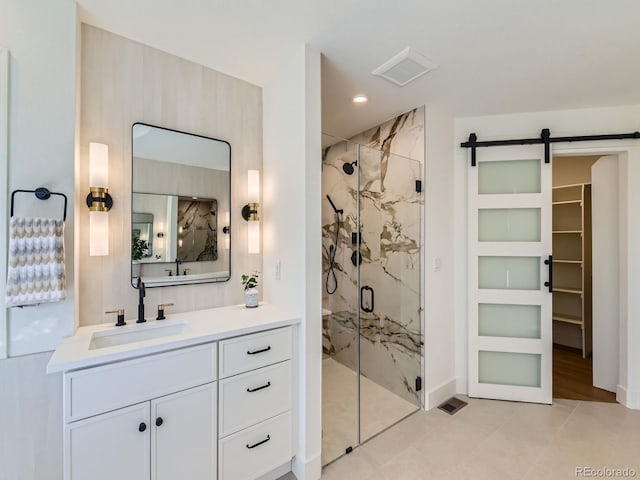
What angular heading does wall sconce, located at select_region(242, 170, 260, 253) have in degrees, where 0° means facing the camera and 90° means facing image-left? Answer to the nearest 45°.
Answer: approximately 315°

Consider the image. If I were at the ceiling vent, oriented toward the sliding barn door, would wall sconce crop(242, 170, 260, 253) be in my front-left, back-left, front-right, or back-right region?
back-left

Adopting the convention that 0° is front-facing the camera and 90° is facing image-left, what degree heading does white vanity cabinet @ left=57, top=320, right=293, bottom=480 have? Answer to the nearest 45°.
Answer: approximately 315°

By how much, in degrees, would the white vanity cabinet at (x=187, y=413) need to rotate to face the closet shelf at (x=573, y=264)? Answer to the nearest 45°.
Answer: approximately 45° to its left

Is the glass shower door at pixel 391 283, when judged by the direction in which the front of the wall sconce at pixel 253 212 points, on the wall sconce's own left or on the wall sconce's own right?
on the wall sconce's own left

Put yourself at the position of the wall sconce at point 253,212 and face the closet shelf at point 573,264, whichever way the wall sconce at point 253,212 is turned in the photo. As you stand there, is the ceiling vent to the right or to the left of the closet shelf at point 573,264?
right
